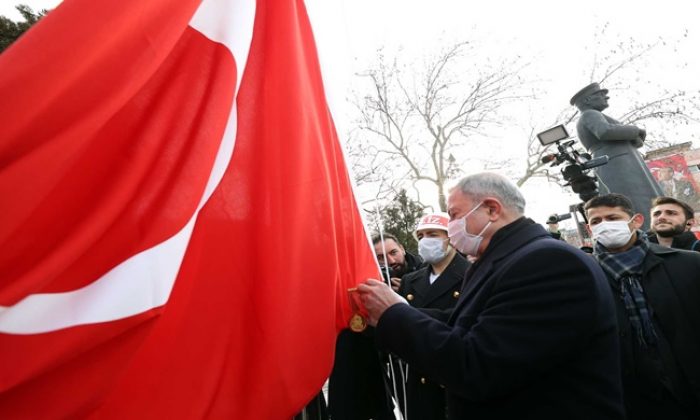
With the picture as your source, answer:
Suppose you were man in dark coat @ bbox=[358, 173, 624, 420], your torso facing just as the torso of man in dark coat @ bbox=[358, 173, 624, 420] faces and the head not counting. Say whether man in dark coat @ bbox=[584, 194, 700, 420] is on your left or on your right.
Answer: on your right

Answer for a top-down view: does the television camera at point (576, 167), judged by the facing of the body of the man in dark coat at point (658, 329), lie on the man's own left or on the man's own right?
on the man's own right

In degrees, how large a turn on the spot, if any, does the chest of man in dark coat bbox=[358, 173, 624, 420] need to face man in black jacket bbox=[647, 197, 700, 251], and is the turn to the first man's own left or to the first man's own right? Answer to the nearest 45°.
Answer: approximately 135° to the first man's own right

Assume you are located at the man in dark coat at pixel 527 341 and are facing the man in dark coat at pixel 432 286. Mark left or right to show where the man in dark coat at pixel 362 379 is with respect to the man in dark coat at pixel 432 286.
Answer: left

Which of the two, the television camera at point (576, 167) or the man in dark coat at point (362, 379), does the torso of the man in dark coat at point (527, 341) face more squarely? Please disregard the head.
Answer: the man in dark coat

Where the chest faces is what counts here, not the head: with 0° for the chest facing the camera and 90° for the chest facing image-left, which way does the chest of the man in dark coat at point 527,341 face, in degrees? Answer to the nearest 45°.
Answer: approximately 90°

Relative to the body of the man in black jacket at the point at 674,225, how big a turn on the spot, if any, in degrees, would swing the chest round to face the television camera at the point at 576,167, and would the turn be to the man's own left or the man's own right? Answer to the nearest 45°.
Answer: approximately 90° to the man's own right

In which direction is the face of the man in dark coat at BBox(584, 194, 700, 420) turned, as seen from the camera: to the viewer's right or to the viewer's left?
to the viewer's left

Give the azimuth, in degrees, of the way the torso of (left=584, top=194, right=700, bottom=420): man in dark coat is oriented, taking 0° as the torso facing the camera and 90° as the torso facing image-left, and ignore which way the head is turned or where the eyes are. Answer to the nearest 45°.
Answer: approximately 45°
